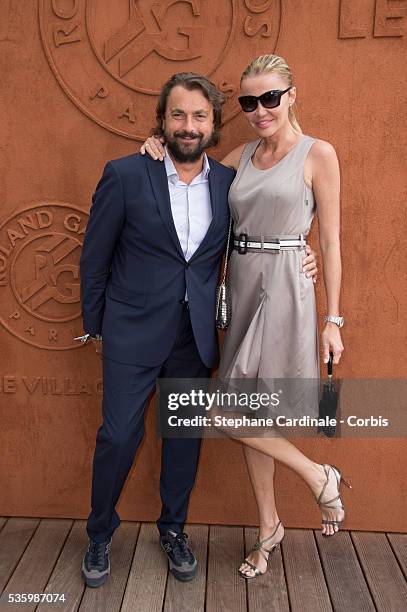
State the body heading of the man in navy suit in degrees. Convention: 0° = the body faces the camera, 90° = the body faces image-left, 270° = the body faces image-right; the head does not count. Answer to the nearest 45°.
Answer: approximately 0°

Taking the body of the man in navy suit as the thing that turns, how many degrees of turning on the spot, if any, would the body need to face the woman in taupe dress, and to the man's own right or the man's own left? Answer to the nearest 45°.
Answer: approximately 90° to the man's own left

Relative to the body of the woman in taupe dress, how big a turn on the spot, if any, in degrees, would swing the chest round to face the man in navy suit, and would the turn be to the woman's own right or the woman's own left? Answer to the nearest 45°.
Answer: approximately 45° to the woman's own right

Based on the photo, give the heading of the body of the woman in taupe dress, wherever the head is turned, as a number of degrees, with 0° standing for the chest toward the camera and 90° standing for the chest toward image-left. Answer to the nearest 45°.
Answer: approximately 45°
